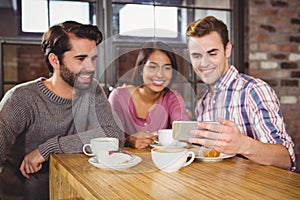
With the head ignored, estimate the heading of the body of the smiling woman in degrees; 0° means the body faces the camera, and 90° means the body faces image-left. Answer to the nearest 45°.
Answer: approximately 0°
